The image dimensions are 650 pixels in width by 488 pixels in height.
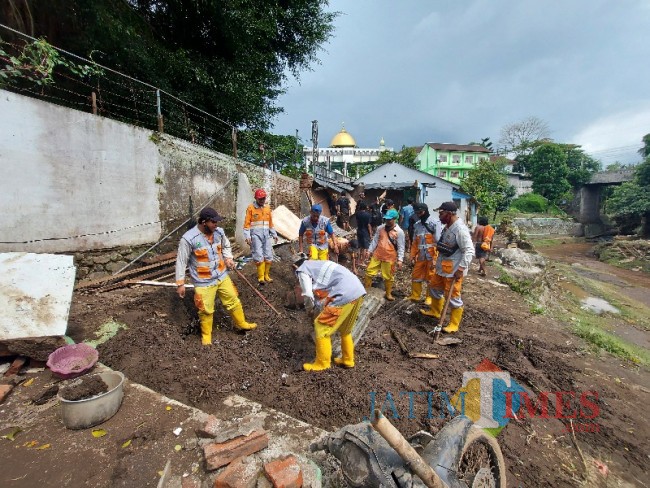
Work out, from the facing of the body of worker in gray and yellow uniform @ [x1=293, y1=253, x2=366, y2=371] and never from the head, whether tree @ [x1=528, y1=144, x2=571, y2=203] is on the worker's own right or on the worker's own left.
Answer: on the worker's own right

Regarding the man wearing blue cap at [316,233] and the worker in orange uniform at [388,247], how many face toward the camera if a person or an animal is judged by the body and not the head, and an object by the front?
2

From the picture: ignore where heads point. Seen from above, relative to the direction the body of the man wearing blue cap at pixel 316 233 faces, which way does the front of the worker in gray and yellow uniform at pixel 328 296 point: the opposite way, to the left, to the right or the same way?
to the right

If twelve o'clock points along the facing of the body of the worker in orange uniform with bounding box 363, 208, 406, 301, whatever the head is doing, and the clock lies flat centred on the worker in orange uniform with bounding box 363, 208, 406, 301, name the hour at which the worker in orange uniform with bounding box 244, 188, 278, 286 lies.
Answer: the worker in orange uniform with bounding box 244, 188, 278, 286 is roughly at 3 o'clock from the worker in orange uniform with bounding box 363, 208, 406, 301.

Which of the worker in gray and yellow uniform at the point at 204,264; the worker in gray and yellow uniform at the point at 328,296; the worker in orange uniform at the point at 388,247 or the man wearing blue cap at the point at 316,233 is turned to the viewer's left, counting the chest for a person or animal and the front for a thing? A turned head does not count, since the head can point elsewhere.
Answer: the worker in gray and yellow uniform at the point at 328,296

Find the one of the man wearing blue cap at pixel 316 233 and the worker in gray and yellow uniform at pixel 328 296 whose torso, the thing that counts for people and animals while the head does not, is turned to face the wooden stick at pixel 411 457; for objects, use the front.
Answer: the man wearing blue cap

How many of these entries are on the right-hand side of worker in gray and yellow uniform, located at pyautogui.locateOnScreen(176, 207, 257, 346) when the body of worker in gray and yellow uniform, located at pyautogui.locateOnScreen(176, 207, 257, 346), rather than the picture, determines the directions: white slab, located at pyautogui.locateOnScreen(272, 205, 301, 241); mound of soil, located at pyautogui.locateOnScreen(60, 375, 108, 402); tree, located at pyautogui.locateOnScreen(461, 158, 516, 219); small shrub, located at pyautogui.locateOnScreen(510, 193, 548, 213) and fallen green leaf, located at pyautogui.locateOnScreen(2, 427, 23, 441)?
2

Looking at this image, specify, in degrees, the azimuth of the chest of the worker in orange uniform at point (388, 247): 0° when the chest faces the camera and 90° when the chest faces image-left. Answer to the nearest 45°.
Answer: approximately 0°

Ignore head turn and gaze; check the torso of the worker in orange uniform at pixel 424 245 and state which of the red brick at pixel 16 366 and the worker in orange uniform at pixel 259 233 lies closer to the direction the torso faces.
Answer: the red brick

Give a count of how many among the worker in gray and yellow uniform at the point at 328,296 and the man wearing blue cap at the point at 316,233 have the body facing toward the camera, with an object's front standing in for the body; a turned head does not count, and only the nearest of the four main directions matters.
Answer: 1

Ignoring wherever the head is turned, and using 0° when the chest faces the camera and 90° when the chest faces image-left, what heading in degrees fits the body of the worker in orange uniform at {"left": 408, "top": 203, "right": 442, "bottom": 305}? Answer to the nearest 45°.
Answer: approximately 45°

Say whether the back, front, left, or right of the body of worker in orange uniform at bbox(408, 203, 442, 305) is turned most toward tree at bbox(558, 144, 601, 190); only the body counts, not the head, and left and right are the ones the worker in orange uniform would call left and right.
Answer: back

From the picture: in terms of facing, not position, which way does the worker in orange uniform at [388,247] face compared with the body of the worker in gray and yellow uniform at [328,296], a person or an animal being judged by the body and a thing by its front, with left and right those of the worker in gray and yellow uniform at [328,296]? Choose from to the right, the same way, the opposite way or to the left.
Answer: to the left

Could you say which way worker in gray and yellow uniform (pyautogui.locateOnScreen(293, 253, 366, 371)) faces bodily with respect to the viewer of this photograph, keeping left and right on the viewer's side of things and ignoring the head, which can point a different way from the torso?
facing to the left of the viewer

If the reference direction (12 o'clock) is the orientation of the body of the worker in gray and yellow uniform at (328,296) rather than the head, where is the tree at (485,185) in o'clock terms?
The tree is roughly at 4 o'clock from the worker in gray and yellow uniform.
